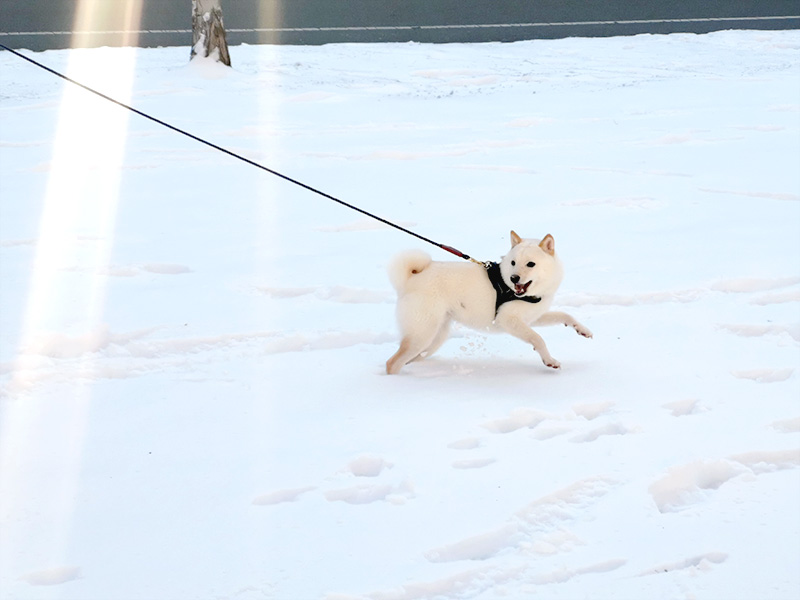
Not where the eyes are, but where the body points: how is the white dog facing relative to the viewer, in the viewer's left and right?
facing to the right of the viewer
